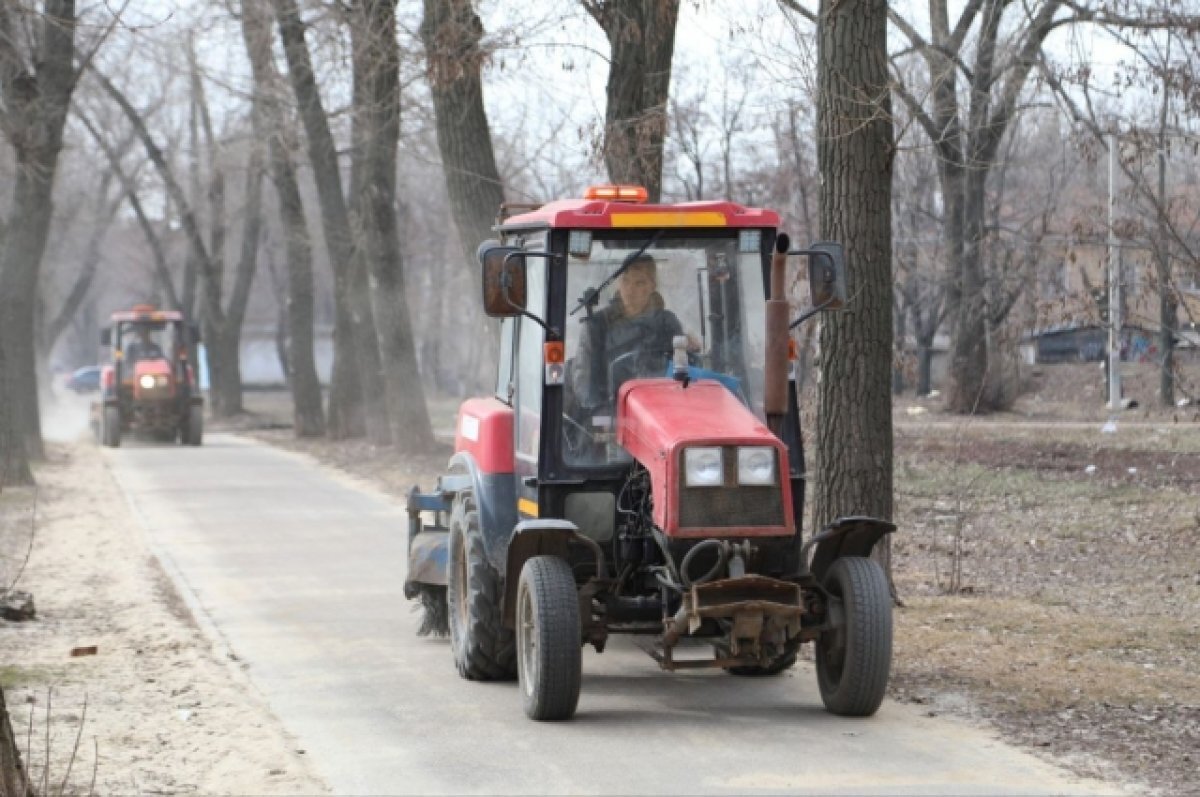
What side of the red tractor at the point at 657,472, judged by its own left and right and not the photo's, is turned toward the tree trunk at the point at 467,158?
back

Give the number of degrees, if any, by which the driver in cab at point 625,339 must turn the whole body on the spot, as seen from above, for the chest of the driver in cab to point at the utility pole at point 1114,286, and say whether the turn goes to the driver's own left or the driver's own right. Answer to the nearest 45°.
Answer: approximately 135° to the driver's own left

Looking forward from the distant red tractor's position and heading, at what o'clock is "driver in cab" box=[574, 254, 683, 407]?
The driver in cab is roughly at 12 o'clock from the distant red tractor.

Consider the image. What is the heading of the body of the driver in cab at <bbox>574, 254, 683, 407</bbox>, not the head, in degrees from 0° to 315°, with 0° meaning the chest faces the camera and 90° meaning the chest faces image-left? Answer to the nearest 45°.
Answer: approximately 0°

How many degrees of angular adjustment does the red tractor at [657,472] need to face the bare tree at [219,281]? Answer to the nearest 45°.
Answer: approximately 180°

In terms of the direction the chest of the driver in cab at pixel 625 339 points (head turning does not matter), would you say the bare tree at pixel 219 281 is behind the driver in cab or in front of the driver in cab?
behind

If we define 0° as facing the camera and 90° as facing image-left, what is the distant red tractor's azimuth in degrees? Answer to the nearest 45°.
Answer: approximately 0°

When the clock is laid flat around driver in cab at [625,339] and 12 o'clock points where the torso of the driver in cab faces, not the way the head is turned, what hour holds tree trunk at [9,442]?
The tree trunk is roughly at 5 o'clock from the driver in cab.

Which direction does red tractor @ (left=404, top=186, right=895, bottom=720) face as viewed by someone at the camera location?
facing the viewer
